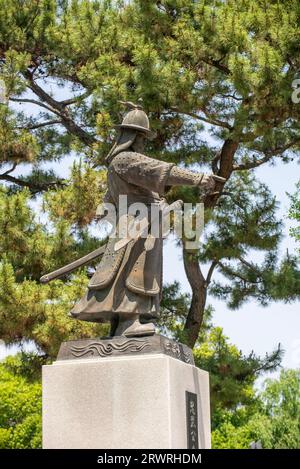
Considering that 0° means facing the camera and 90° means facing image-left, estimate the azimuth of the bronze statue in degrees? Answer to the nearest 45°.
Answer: approximately 270°

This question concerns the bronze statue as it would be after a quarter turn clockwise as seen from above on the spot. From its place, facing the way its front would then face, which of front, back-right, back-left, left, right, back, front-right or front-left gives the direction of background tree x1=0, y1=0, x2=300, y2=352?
back
